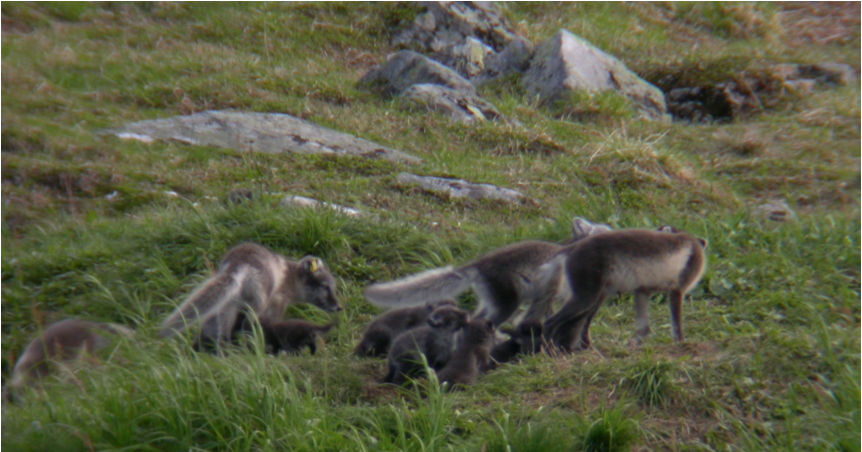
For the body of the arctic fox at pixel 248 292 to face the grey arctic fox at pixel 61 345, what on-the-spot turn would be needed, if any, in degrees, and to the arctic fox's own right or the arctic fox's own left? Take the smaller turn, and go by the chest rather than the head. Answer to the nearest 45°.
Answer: approximately 180°

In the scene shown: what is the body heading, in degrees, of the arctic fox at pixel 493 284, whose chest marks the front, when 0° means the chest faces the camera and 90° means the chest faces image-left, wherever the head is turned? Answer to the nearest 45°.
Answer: approximately 270°

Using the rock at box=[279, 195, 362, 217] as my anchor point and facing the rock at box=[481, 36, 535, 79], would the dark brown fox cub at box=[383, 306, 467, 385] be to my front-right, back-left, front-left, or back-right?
back-right

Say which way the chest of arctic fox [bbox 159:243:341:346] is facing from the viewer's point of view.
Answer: to the viewer's right

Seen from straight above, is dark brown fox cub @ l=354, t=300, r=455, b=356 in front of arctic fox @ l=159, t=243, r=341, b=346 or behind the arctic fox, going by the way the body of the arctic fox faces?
in front

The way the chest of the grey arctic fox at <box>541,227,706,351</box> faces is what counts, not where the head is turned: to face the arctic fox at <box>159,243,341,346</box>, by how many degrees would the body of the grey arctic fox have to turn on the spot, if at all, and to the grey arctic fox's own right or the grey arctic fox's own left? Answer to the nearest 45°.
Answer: approximately 180°
